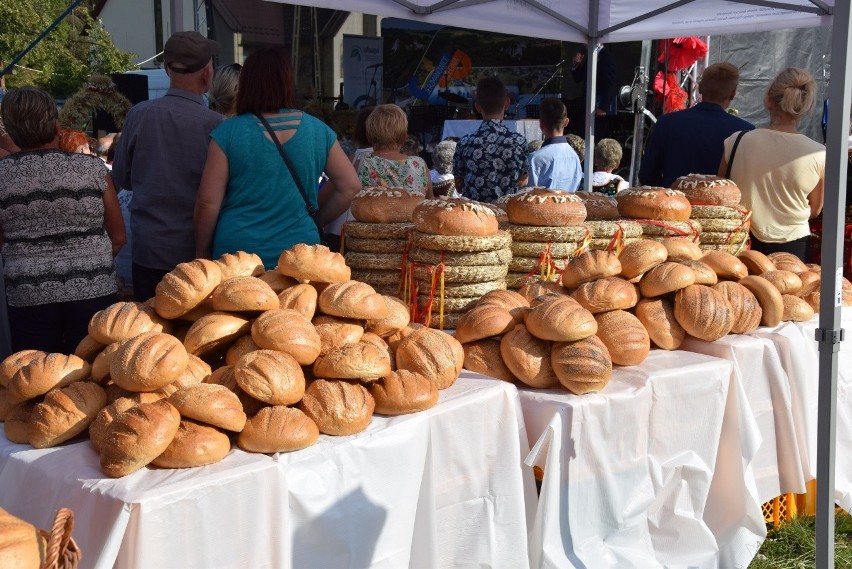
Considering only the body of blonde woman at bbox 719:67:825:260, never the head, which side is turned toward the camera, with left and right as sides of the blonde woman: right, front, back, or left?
back

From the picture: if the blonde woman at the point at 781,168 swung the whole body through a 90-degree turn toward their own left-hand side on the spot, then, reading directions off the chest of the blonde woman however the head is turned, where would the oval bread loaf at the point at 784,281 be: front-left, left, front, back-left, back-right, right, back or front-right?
left

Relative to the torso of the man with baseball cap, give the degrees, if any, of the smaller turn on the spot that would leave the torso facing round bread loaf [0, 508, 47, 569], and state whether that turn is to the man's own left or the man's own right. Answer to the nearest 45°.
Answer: approximately 135° to the man's own right

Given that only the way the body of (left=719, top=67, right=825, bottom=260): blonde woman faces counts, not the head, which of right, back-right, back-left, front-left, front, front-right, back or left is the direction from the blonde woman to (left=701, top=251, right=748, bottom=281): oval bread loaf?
back

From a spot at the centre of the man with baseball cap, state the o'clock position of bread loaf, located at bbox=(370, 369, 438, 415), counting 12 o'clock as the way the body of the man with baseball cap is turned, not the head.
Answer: The bread loaf is roughly at 4 o'clock from the man with baseball cap.

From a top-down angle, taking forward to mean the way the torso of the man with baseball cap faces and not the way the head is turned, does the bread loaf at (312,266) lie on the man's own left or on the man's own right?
on the man's own right

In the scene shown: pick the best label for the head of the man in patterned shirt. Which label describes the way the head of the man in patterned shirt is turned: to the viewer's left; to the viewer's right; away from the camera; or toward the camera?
away from the camera

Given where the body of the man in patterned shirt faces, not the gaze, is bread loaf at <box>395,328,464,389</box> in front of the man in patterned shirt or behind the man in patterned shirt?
behind

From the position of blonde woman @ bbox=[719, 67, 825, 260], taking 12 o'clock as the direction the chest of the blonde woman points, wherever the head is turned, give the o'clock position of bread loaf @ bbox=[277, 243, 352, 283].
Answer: The bread loaf is roughly at 7 o'clock from the blonde woman.

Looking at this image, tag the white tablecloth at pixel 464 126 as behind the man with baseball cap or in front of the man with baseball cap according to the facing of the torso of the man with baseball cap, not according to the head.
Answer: in front

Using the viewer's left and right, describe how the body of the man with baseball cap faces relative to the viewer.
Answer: facing away from the viewer and to the right of the viewer

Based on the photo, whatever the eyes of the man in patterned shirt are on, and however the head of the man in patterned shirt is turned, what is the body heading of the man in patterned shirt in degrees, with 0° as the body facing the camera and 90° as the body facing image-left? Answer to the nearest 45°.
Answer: approximately 180°

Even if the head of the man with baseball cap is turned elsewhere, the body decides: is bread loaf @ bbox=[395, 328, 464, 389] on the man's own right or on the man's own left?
on the man's own right

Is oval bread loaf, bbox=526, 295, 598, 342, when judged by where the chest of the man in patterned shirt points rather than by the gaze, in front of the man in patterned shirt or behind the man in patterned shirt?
behind

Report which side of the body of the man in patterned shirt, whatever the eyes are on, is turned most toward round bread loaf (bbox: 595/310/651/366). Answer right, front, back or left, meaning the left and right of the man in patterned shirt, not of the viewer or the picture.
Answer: back

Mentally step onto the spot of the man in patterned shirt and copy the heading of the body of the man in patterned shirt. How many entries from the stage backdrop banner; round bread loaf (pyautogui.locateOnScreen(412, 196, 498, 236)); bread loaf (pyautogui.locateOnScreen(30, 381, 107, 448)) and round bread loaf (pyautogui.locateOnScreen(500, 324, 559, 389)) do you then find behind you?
3

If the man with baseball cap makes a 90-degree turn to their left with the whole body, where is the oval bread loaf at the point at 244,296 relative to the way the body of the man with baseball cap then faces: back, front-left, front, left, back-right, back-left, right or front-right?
back-left
